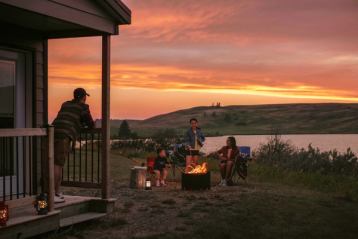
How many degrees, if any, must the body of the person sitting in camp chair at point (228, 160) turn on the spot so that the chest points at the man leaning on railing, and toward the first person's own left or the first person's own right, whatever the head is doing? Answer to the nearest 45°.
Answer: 0° — they already face them

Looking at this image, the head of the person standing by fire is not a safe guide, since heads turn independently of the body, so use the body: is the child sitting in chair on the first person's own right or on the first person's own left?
on the first person's own right

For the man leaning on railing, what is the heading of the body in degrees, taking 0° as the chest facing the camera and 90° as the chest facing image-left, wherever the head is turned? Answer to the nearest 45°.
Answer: approximately 225°

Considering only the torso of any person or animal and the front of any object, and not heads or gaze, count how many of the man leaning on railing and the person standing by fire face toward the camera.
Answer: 1

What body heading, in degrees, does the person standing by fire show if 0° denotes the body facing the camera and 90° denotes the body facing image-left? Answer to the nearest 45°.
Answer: approximately 0°

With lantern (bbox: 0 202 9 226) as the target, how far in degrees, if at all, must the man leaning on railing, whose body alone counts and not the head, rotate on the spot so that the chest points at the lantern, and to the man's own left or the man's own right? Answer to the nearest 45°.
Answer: approximately 180°
